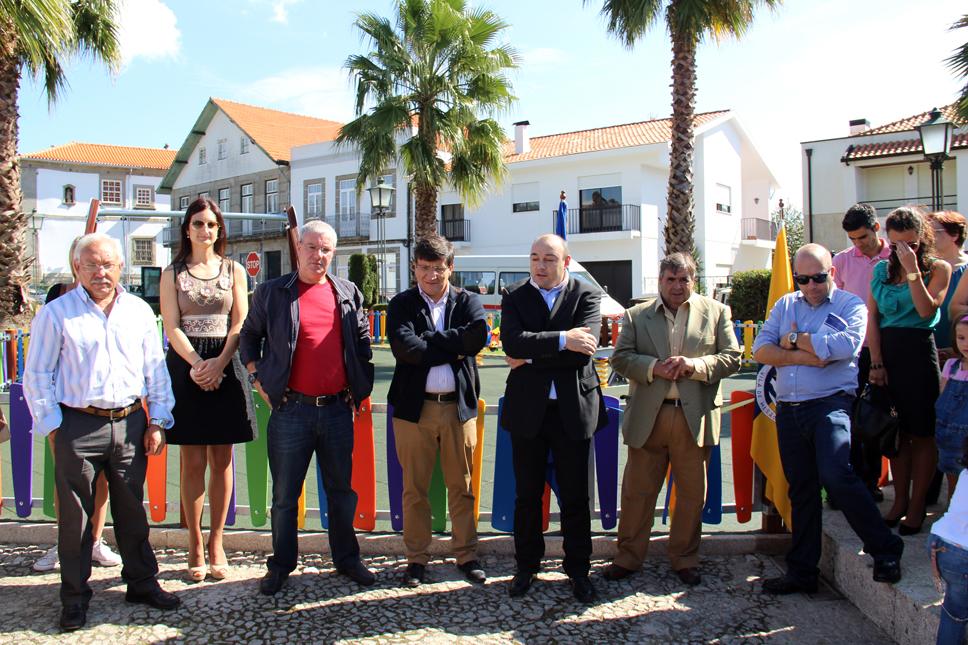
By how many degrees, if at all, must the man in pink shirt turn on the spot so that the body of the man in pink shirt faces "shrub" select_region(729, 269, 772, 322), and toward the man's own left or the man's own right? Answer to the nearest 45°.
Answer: approximately 135° to the man's own right

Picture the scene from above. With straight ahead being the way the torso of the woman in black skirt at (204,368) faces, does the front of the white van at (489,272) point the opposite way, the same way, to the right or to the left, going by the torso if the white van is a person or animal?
to the left

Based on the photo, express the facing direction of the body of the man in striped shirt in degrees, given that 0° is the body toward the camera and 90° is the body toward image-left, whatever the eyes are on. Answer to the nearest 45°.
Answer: approximately 0°

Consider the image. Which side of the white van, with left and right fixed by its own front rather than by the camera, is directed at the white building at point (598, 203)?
left

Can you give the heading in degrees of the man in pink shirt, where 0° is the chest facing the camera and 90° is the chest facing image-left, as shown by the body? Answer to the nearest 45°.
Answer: approximately 45°

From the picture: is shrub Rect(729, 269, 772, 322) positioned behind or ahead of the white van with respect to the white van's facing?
ahead

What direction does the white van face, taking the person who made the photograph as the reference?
facing to the right of the viewer

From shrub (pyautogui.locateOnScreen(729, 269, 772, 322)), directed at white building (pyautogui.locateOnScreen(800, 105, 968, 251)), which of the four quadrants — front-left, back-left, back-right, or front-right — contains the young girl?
back-right
